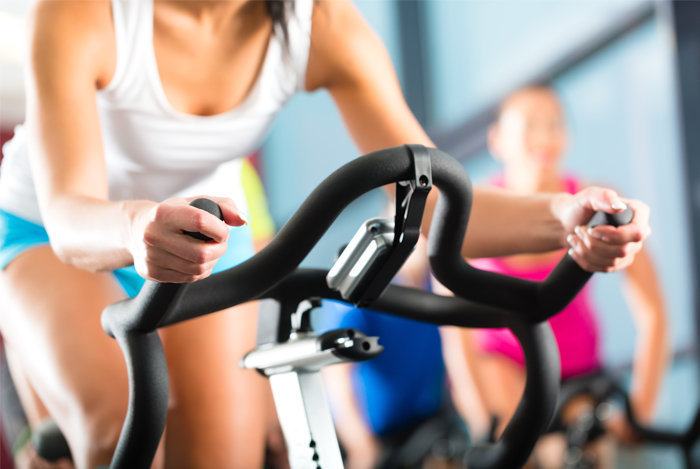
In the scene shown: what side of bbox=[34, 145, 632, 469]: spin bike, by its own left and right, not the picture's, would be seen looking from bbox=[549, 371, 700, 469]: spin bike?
left

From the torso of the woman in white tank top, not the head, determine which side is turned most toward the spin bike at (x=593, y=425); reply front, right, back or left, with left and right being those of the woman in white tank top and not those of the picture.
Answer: left

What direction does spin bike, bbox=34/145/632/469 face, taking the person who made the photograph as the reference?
facing the viewer and to the right of the viewer
